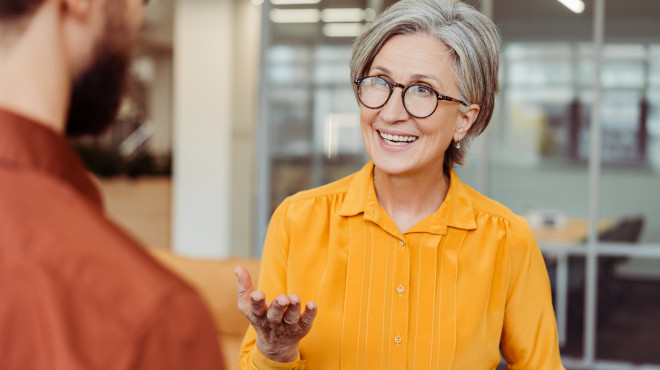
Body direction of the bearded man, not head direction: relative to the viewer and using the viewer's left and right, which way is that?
facing away from the viewer and to the right of the viewer

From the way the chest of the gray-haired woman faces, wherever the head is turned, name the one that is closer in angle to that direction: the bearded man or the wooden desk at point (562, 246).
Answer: the bearded man

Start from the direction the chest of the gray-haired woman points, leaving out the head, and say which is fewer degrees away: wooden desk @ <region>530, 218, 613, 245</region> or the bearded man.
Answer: the bearded man

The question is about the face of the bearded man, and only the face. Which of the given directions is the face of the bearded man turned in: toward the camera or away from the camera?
away from the camera

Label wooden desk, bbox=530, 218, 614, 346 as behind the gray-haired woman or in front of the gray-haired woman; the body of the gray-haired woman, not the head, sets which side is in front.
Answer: behind

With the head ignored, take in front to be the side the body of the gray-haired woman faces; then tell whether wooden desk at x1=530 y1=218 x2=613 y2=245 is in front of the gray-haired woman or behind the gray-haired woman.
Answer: behind

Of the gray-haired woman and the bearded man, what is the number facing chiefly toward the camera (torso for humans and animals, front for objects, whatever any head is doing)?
1
